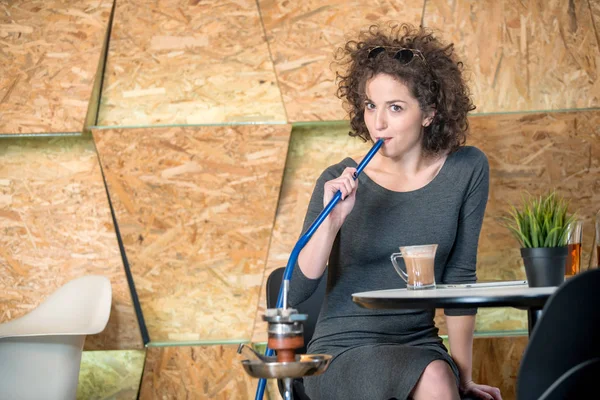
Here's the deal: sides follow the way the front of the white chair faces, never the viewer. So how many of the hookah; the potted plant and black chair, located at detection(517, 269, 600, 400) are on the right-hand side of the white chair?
0

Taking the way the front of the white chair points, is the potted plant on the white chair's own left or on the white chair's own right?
on the white chair's own left

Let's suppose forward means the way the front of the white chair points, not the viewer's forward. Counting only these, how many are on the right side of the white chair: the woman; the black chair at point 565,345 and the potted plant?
0

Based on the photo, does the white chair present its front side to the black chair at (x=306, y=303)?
no

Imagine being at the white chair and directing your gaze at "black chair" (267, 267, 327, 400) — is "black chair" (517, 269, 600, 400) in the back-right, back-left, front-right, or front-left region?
front-right

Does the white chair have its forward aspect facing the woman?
no

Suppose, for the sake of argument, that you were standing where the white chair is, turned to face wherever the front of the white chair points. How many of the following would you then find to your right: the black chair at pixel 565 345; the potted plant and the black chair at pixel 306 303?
0

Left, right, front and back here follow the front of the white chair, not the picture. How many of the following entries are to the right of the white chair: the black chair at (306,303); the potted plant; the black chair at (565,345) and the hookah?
0
